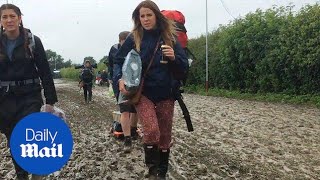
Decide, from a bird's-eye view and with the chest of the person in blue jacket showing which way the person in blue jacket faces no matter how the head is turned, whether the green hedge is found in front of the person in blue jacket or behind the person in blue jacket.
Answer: behind

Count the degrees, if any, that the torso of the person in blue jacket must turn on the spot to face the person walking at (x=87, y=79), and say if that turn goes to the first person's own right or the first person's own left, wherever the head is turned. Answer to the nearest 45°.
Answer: approximately 180°

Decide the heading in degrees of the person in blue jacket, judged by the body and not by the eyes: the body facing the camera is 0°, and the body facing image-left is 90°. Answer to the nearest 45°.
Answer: approximately 0°
